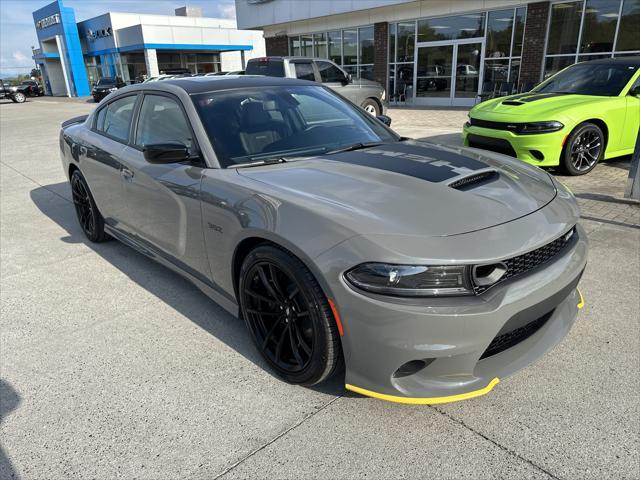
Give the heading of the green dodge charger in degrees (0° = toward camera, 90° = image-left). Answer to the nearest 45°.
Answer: approximately 45°

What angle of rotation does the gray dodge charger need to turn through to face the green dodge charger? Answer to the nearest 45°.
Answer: approximately 90° to its left

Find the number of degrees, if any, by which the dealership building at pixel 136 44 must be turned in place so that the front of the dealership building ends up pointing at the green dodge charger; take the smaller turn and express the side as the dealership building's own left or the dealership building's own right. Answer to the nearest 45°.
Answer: approximately 45° to the dealership building's own left

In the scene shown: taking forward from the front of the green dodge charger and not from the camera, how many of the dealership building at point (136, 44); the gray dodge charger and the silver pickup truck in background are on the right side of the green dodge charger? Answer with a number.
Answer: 2

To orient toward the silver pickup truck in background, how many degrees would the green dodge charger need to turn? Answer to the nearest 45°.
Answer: approximately 90° to its right

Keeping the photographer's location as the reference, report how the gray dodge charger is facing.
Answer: facing the viewer and to the right of the viewer
